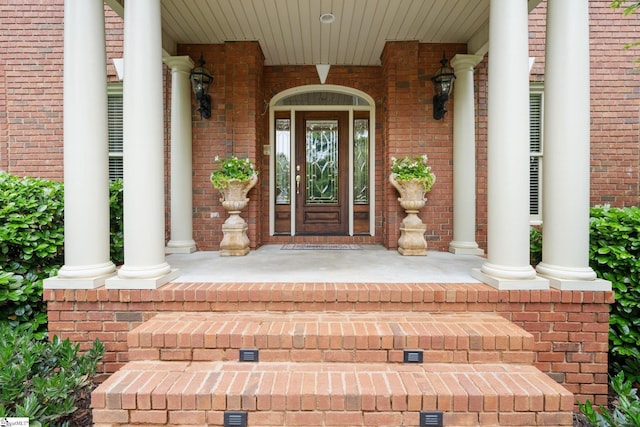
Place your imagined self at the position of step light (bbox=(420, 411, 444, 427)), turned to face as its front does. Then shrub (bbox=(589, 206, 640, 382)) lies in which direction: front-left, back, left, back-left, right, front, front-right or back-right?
back-left

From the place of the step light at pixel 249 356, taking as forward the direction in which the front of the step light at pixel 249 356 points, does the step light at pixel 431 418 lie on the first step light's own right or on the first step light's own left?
on the first step light's own left

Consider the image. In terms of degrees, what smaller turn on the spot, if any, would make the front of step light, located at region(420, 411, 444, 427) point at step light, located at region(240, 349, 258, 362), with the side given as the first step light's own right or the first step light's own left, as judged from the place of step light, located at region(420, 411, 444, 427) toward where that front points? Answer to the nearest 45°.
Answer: approximately 90° to the first step light's own right

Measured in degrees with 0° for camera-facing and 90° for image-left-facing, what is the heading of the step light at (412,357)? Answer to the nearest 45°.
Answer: approximately 0°

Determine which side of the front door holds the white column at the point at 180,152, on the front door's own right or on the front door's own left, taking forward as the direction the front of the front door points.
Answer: on the front door's own right
